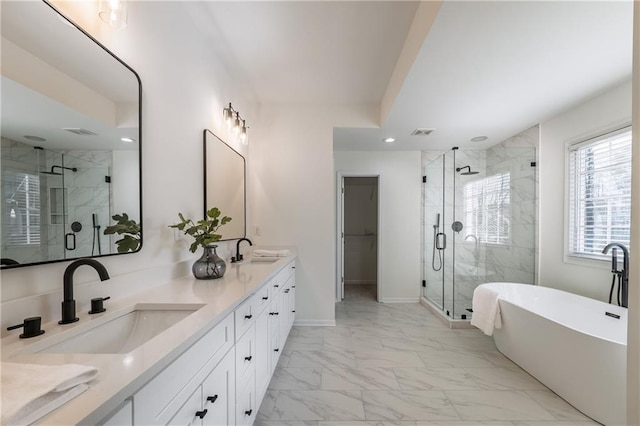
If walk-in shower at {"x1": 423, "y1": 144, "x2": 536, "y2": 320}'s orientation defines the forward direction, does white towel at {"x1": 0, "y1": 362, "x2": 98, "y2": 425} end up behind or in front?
in front

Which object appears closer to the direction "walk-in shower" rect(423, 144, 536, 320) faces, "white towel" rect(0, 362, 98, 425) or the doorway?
the white towel

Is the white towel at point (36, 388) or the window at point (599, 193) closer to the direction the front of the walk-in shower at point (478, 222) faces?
the white towel

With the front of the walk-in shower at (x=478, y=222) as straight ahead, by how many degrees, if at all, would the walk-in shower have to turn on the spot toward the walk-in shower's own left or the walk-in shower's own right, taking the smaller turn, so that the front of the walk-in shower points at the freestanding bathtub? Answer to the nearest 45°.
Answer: approximately 45° to the walk-in shower's own left

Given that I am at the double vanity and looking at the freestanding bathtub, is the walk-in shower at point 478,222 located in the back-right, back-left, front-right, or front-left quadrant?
front-left

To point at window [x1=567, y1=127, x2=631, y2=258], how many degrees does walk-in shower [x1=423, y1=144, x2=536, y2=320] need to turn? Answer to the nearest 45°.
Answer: approximately 90° to its left

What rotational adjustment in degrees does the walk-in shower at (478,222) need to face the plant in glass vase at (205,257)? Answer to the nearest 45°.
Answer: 0° — it already faces it

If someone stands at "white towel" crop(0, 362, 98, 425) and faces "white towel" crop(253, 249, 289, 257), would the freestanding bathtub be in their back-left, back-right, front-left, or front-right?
front-right

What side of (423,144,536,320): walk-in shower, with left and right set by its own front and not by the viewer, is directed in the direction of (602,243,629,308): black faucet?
left

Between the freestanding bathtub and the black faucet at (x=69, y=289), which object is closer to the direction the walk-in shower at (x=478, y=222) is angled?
the black faucet

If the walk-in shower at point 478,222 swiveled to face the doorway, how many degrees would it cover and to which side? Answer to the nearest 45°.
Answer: approximately 90° to its right

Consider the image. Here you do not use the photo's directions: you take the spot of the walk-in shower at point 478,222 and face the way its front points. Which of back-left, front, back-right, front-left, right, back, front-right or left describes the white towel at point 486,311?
front-left
